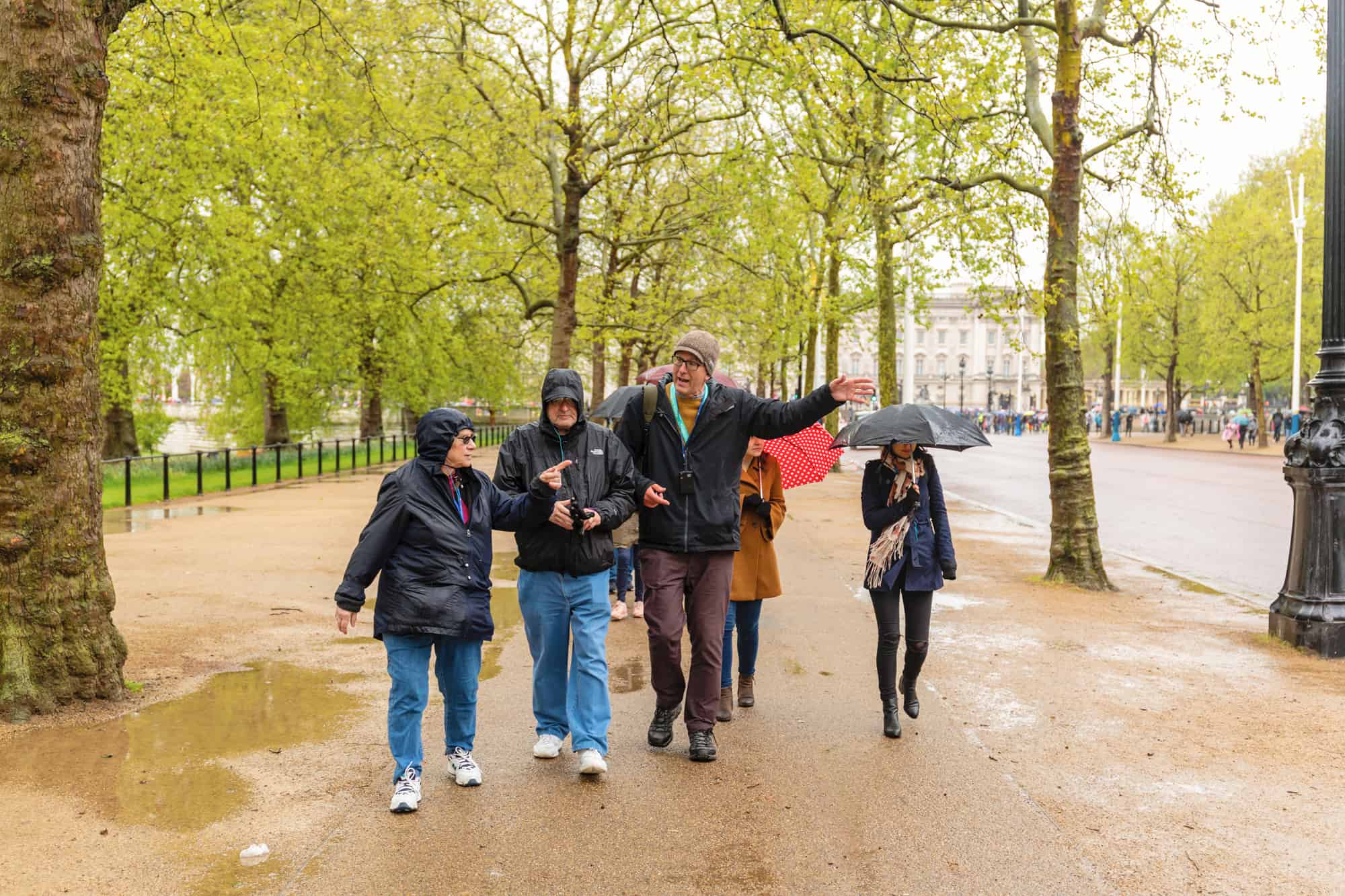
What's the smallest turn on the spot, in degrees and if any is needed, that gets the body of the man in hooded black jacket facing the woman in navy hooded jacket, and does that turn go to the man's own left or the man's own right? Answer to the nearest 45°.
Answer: approximately 45° to the man's own right

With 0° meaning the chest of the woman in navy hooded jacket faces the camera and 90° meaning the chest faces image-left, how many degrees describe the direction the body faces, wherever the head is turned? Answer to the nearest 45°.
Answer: approximately 315°

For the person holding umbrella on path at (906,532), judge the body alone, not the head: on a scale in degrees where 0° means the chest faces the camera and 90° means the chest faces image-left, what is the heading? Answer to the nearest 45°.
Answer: approximately 0°

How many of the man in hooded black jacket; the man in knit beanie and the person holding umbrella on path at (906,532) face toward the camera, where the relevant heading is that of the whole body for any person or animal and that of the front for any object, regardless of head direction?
3

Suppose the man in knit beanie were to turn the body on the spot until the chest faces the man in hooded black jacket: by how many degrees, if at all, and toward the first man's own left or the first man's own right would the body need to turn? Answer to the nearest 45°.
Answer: approximately 45° to the first man's own right

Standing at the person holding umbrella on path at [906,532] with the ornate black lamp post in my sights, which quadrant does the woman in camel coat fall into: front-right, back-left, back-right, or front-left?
back-left

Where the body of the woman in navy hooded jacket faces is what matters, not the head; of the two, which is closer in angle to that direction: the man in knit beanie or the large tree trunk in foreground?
the man in knit beanie

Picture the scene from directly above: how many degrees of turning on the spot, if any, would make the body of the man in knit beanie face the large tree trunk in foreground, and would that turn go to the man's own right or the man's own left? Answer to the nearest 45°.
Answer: approximately 90° to the man's own right

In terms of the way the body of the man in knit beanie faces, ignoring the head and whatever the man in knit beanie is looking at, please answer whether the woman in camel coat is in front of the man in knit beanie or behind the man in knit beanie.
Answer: behind

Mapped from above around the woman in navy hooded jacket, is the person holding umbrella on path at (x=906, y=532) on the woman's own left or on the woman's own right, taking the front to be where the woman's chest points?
on the woman's own left

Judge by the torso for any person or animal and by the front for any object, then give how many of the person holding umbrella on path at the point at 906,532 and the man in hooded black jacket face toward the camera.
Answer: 2

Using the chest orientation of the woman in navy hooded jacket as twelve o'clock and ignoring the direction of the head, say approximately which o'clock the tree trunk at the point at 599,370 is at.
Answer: The tree trunk is roughly at 8 o'clock from the woman in navy hooded jacket.
